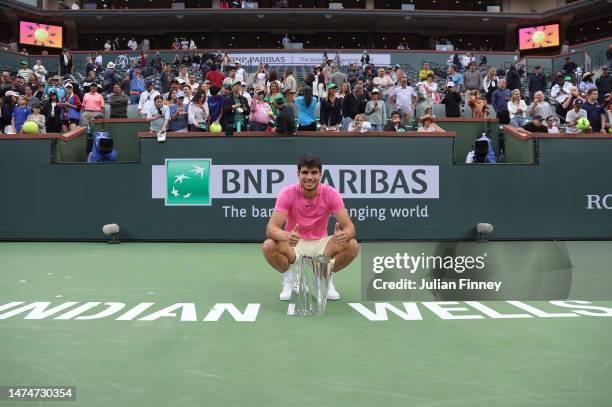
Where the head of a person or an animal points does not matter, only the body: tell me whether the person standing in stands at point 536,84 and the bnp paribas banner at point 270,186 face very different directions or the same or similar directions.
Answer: same or similar directions

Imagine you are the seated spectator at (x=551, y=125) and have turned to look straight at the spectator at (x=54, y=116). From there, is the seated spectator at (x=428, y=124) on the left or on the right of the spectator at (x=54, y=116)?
left

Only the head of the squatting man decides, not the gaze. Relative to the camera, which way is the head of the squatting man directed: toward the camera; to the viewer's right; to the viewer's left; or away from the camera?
toward the camera

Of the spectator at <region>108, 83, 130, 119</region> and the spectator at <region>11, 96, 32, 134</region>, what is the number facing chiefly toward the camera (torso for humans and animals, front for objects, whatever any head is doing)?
2

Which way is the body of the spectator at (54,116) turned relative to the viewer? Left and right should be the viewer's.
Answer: facing the viewer

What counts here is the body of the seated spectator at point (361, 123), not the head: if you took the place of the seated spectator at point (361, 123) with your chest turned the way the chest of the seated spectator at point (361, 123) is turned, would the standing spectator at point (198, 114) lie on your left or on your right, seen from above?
on your right

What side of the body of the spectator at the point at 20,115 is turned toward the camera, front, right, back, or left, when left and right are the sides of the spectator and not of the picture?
front

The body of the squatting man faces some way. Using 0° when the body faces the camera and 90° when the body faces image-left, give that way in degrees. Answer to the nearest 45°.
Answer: approximately 0°

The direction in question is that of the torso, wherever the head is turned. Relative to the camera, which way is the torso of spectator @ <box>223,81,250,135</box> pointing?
toward the camera

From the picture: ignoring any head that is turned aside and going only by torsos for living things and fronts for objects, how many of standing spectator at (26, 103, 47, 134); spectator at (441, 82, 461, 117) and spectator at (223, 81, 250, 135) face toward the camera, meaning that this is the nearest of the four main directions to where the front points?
3

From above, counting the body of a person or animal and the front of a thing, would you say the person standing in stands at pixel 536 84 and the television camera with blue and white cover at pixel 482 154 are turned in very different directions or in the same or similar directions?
same or similar directions

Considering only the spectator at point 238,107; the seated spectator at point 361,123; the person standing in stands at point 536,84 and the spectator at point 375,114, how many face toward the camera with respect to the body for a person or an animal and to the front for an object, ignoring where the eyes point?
4
